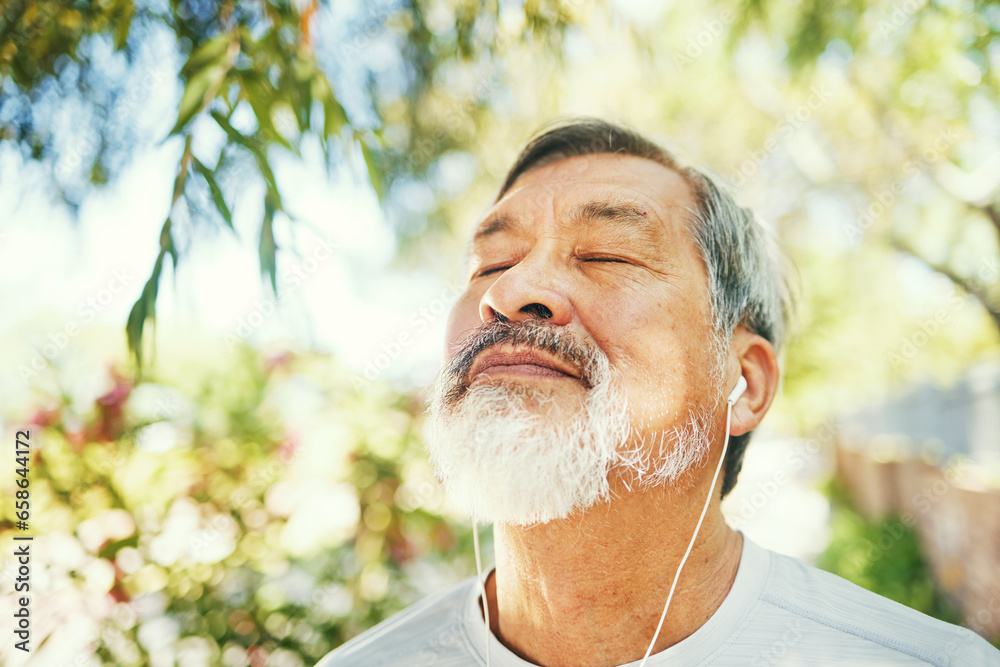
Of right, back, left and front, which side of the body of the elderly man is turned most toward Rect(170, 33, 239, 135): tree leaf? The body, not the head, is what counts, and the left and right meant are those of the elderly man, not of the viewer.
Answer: right

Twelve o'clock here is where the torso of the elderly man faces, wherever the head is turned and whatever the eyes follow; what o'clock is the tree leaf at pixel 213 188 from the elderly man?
The tree leaf is roughly at 2 o'clock from the elderly man.

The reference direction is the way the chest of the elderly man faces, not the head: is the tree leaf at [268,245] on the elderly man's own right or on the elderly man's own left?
on the elderly man's own right

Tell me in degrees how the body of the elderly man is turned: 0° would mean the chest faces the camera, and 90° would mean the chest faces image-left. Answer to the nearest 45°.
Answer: approximately 45°

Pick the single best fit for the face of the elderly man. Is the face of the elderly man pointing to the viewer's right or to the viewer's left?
to the viewer's left

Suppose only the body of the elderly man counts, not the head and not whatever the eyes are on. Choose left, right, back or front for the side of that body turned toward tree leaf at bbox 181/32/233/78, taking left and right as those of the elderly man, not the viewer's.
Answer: right

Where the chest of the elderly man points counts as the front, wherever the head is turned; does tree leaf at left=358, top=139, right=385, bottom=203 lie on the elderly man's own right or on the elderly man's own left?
on the elderly man's own right
